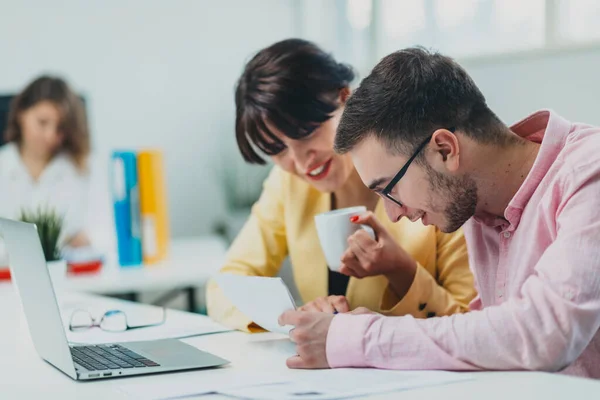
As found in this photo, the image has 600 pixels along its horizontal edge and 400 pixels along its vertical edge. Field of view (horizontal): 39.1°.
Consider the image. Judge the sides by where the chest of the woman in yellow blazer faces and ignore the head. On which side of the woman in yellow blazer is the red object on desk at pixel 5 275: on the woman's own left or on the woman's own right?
on the woman's own right

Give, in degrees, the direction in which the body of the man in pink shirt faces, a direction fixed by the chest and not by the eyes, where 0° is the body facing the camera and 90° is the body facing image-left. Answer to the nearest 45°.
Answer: approximately 90°

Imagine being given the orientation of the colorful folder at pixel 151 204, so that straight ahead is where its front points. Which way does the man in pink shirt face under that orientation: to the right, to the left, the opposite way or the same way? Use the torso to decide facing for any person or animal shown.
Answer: to the right

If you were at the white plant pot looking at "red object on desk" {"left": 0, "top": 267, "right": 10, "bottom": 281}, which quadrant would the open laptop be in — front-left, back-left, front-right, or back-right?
back-left

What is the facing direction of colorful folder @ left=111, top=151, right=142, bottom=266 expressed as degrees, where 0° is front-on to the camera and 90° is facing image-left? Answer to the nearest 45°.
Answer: approximately 0°
